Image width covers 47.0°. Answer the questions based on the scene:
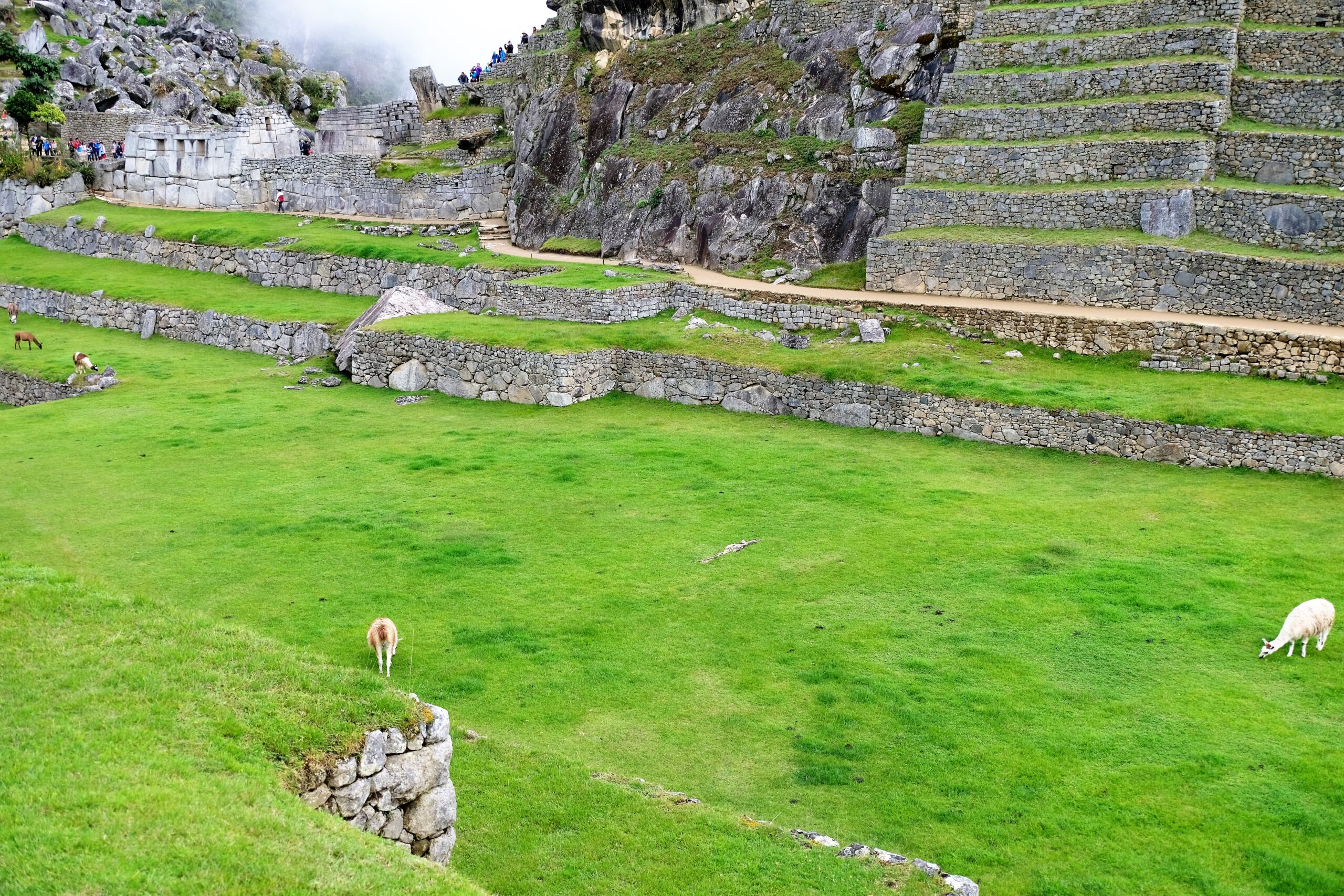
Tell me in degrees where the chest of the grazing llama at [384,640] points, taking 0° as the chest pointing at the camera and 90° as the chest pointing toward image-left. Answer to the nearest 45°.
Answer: approximately 180°

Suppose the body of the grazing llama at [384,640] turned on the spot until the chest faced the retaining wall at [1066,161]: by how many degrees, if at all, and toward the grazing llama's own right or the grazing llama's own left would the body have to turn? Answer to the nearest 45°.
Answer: approximately 45° to the grazing llama's own right

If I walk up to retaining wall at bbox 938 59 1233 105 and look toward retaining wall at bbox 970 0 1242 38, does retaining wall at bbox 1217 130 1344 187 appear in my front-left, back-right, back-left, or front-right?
back-right

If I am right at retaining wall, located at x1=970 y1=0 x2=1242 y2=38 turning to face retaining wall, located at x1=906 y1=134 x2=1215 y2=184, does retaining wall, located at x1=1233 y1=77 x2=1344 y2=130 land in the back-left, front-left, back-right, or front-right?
front-left

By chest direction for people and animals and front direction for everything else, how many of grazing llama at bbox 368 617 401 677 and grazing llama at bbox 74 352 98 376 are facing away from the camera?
1

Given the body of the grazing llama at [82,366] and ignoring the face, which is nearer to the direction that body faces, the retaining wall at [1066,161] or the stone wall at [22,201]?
the retaining wall

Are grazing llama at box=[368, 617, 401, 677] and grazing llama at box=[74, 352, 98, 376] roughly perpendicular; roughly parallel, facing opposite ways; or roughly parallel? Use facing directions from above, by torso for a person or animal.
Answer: roughly perpendicular

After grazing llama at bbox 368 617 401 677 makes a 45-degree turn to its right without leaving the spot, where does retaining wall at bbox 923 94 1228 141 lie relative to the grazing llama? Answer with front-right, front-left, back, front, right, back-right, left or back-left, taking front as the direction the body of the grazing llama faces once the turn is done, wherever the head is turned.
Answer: front

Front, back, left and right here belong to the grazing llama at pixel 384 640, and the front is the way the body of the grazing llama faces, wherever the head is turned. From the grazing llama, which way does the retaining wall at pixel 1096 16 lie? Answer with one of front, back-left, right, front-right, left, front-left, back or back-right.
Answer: front-right
